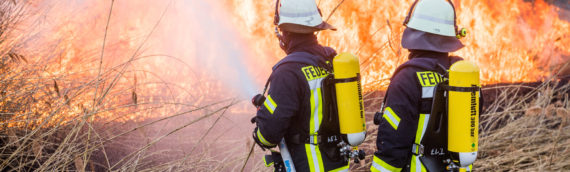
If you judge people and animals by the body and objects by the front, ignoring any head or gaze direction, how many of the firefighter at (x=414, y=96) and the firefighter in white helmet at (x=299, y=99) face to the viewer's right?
0

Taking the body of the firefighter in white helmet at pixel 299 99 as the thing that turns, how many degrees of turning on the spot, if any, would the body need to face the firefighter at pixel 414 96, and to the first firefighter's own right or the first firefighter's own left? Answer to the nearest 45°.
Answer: approximately 135° to the first firefighter's own right

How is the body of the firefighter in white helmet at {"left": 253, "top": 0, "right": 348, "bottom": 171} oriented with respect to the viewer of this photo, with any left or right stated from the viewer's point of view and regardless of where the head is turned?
facing away from the viewer and to the left of the viewer

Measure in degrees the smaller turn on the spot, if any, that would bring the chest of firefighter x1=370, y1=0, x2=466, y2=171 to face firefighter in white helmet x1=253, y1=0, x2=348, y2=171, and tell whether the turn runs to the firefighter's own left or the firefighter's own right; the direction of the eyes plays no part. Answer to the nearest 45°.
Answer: approximately 45° to the firefighter's own left

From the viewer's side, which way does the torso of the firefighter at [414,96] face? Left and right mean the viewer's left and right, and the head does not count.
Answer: facing away from the viewer and to the left of the viewer
